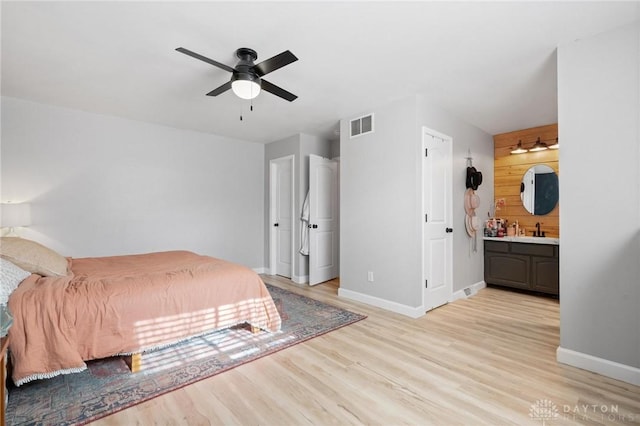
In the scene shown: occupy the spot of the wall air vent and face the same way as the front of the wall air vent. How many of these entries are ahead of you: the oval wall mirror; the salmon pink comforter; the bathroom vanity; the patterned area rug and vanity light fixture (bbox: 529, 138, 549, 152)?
2

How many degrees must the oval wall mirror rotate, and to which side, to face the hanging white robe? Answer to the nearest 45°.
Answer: approximately 45° to its right

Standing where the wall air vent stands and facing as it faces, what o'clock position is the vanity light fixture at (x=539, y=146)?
The vanity light fixture is roughly at 7 o'clock from the wall air vent.

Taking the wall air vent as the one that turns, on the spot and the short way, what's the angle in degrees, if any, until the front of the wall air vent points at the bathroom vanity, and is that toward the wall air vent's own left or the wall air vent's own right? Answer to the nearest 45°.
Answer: approximately 135° to the wall air vent's own left

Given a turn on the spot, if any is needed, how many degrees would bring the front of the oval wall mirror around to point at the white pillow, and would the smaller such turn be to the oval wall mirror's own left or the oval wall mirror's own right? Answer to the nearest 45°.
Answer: approximately 45° to the oval wall mirror's own right

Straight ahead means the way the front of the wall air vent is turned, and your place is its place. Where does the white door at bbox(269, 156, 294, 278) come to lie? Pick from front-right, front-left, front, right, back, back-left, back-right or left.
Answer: right

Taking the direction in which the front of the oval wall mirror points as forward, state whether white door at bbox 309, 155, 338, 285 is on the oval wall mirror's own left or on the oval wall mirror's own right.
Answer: on the oval wall mirror's own right

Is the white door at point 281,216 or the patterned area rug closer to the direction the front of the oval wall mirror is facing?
the patterned area rug

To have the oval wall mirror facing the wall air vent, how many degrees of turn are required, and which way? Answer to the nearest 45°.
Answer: approximately 45° to its right

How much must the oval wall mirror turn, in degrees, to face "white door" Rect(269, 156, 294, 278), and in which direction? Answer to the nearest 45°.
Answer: approximately 45° to its right
